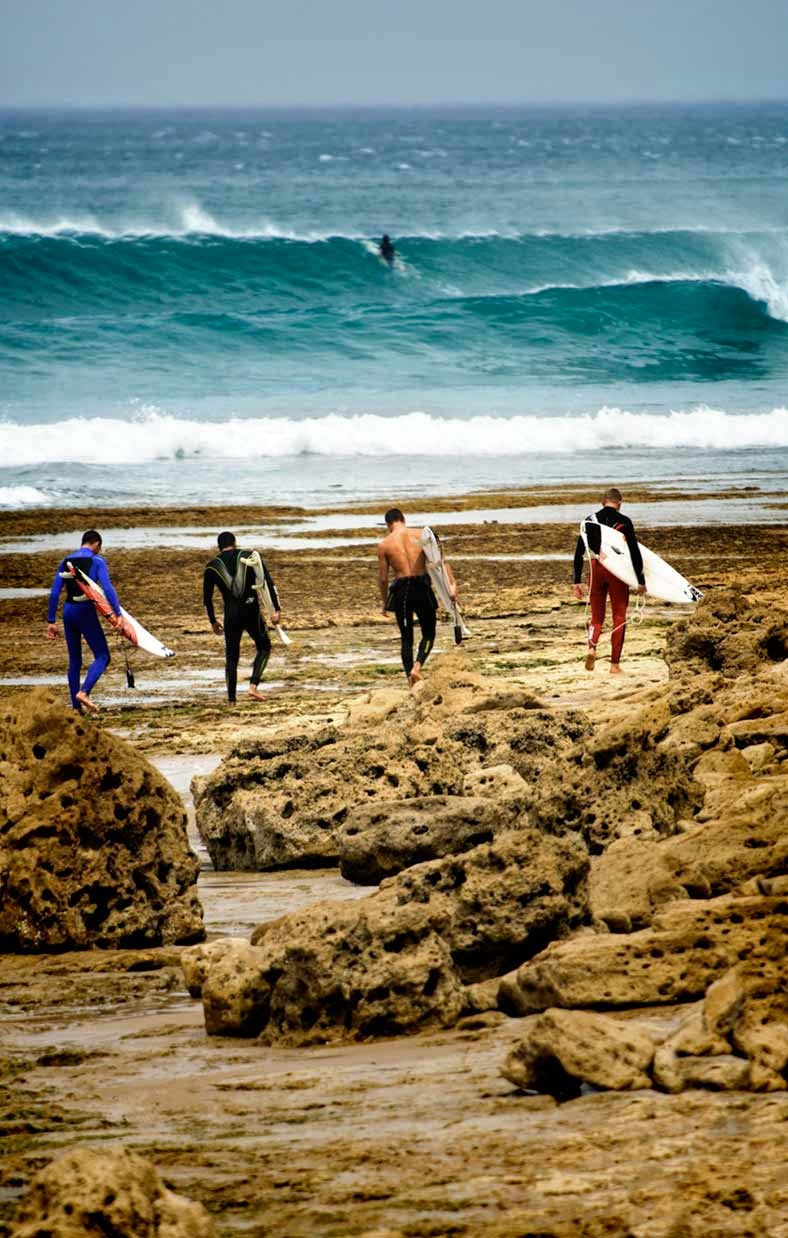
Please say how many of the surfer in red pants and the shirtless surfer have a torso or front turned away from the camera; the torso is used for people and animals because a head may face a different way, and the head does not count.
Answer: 2

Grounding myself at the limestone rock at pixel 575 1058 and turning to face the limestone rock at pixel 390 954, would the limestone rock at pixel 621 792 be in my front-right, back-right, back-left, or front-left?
front-right

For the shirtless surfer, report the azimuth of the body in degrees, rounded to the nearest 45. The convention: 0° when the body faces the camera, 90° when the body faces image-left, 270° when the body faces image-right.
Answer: approximately 180°

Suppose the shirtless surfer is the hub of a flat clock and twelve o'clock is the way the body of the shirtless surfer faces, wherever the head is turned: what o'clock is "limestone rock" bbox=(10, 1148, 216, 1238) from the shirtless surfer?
The limestone rock is roughly at 6 o'clock from the shirtless surfer.

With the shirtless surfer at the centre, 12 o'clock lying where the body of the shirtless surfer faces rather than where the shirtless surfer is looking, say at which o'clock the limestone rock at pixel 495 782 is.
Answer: The limestone rock is roughly at 6 o'clock from the shirtless surfer.

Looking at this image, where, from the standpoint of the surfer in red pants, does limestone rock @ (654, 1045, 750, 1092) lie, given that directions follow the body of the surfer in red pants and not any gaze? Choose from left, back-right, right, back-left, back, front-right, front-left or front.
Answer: back

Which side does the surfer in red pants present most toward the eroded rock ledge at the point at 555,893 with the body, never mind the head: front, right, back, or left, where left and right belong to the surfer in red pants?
back

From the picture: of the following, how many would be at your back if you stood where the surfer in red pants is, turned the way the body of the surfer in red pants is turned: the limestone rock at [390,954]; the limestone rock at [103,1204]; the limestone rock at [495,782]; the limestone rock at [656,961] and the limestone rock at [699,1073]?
5

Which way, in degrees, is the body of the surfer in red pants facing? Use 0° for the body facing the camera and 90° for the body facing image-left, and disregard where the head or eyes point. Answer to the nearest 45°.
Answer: approximately 180°

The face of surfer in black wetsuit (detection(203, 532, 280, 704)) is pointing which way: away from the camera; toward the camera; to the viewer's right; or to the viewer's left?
away from the camera

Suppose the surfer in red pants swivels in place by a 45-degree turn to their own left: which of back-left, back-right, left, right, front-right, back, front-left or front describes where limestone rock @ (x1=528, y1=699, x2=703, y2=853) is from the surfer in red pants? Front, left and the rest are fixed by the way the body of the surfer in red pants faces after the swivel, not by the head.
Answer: back-left

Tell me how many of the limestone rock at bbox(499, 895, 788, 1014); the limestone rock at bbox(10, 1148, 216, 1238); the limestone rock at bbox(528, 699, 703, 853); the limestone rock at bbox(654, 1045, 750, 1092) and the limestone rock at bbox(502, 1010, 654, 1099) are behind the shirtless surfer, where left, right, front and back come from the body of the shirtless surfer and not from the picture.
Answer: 5

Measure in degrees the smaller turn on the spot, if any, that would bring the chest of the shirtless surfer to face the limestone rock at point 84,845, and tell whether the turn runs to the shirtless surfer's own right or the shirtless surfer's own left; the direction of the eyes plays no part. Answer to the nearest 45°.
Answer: approximately 180°

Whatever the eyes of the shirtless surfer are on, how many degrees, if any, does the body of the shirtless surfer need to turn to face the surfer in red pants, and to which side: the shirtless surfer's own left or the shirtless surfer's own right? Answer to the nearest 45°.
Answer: approximately 90° to the shirtless surfer's own right

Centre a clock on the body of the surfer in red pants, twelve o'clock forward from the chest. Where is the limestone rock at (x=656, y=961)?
The limestone rock is roughly at 6 o'clock from the surfer in red pants.

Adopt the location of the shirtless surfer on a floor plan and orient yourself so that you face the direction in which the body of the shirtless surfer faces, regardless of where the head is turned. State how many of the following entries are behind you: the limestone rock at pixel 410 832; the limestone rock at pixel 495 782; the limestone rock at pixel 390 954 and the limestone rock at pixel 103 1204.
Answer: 4
